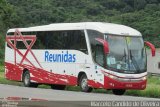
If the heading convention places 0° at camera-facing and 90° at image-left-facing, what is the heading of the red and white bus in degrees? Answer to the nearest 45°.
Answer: approximately 315°
